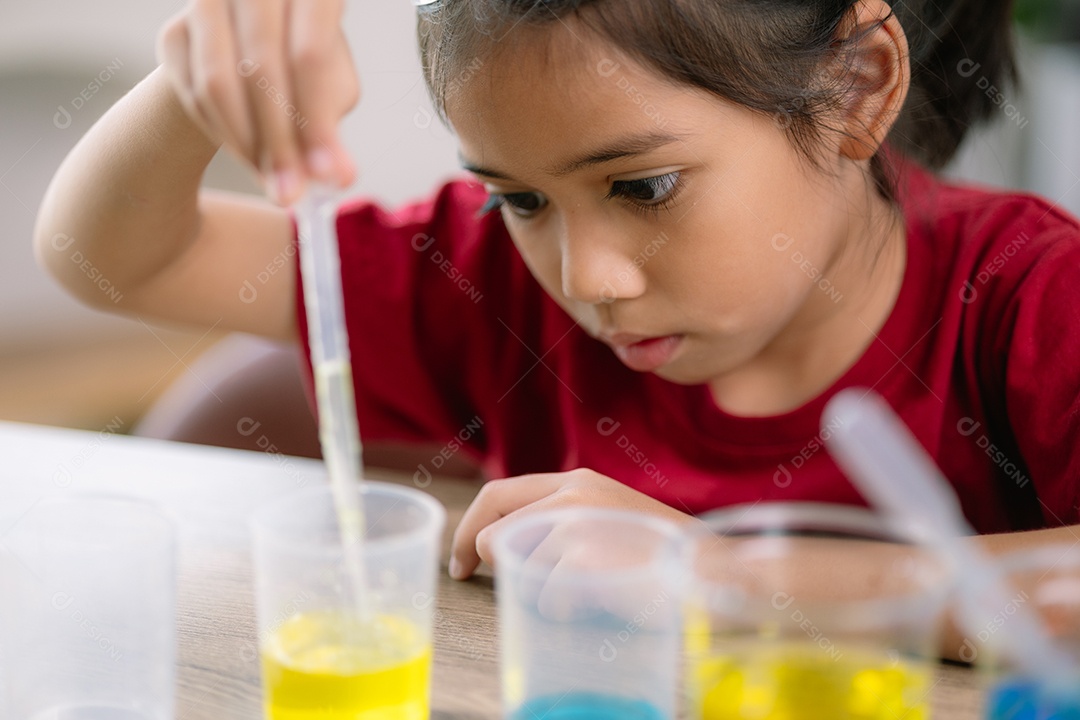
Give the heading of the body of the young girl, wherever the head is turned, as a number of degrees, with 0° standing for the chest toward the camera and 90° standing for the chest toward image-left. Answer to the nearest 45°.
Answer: approximately 45°

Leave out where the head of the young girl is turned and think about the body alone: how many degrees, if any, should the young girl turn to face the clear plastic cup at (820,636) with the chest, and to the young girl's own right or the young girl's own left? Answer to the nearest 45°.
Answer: approximately 45° to the young girl's own left
